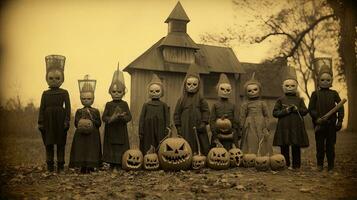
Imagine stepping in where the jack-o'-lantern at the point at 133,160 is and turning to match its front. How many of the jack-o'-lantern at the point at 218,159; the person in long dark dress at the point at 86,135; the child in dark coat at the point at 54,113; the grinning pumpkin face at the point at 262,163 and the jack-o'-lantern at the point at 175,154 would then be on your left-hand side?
3

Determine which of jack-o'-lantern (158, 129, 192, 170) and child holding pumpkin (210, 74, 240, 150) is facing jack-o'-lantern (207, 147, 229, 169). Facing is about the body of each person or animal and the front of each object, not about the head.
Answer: the child holding pumpkin

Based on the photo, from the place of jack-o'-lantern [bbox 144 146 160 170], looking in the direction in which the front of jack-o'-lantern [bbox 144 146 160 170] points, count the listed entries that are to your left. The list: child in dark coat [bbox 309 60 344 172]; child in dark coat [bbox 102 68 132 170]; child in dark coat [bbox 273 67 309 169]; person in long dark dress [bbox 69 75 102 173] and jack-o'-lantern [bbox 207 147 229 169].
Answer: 3

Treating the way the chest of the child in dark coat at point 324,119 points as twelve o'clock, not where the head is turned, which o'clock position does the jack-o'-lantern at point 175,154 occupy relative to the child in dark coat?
The jack-o'-lantern is roughly at 2 o'clock from the child in dark coat.

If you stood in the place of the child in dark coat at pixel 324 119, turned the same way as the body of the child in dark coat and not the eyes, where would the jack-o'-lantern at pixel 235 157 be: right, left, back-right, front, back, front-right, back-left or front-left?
right

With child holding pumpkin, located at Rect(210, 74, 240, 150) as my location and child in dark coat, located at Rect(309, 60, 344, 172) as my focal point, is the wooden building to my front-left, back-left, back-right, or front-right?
back-left

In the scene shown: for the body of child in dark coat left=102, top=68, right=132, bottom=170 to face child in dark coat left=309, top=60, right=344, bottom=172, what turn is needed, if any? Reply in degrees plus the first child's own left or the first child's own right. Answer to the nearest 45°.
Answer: approximately 90° to the first child's own left

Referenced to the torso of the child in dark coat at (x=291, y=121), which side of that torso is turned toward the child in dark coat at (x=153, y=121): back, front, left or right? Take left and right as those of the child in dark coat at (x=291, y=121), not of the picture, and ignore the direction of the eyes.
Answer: right
